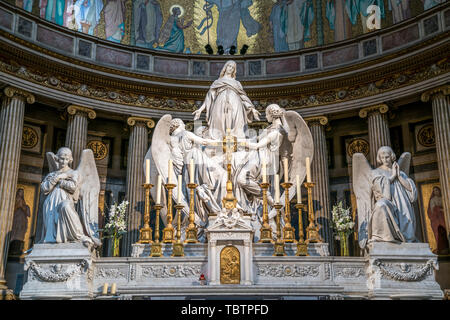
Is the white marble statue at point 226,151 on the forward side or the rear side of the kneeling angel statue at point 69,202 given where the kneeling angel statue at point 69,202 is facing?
on the rear side

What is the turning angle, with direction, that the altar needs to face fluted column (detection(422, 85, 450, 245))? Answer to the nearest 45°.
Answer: approximately 135° to its left

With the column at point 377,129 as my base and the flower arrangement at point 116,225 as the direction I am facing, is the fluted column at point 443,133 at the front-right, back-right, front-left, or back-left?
back-left

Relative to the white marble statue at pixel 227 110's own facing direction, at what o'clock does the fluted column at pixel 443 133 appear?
The fluted column is roughly at 8 o'clock from the white marble statue.

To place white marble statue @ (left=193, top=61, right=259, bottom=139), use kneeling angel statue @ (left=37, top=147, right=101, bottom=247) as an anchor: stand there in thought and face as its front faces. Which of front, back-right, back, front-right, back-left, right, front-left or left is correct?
back-left

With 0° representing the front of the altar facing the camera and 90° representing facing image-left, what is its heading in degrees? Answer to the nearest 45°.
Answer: approximately 0°

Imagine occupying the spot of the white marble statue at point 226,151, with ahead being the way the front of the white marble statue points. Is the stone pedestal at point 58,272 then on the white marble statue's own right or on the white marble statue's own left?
on the white marble statue's own right

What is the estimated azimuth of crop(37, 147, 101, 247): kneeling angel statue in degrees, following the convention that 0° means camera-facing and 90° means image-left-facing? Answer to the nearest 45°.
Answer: approximately 45°
